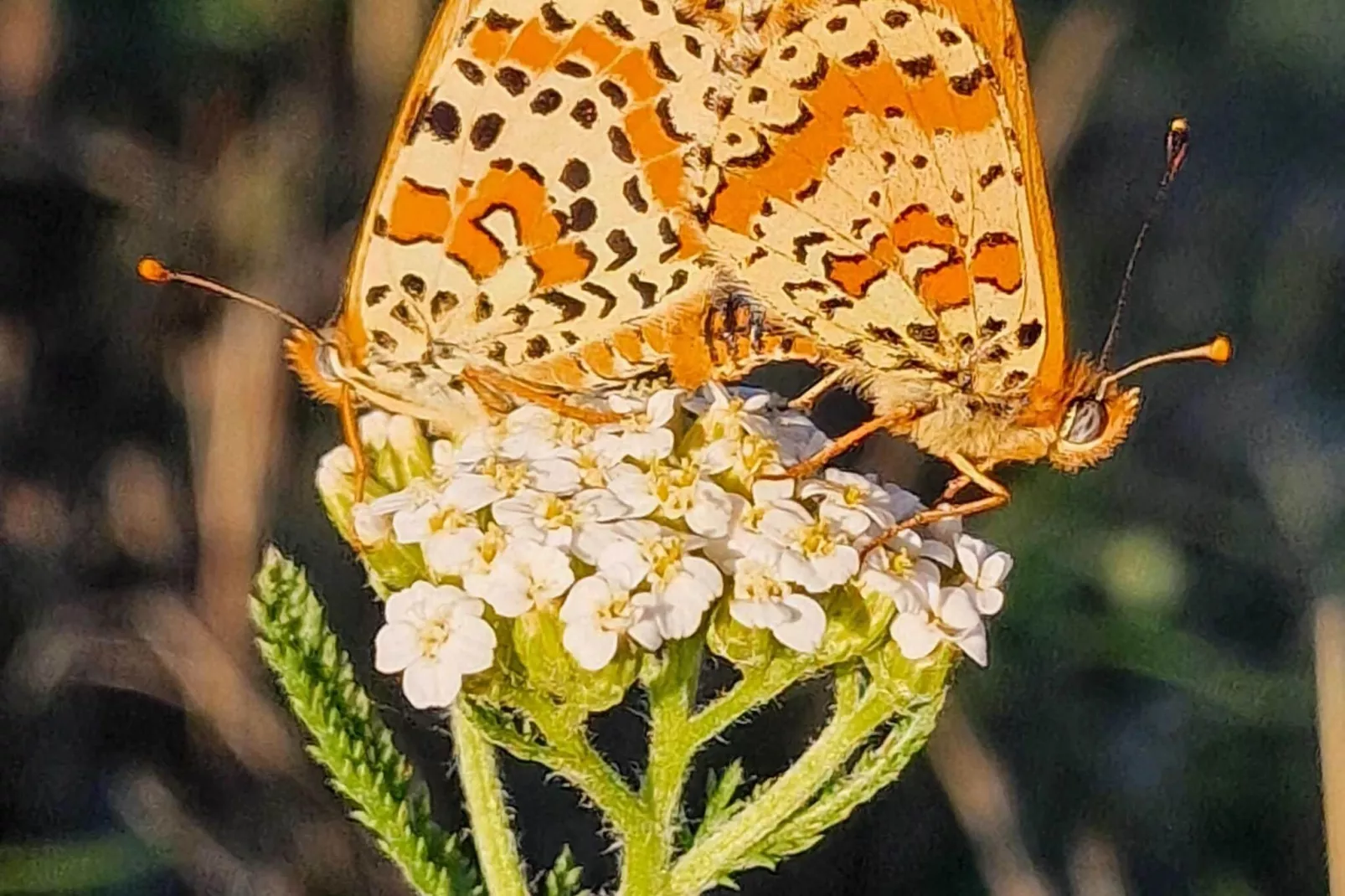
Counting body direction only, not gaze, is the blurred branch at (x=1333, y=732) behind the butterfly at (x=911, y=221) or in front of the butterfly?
in front

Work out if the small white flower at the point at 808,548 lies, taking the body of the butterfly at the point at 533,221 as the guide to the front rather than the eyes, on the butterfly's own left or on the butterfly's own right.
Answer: on the butterfly's own left

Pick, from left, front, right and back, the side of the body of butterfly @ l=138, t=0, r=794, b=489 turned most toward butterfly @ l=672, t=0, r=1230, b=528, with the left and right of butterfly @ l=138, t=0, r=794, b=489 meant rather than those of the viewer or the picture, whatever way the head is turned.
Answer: back

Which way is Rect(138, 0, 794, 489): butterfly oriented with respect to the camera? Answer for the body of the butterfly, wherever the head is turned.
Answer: to the viewer's left

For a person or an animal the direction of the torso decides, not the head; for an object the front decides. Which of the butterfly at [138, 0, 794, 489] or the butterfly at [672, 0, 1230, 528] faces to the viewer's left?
the butterfly at [138, 0, 794, 489]

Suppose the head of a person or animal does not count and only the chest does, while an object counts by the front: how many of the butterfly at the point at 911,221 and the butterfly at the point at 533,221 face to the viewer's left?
1

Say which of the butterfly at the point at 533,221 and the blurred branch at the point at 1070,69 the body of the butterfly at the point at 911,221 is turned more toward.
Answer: the blurred branch

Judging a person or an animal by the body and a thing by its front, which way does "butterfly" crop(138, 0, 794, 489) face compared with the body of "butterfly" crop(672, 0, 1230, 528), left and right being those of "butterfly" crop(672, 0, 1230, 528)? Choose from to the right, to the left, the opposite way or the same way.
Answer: the opposite way

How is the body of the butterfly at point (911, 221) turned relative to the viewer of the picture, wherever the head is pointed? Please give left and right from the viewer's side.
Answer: facing to the right of the viewer
